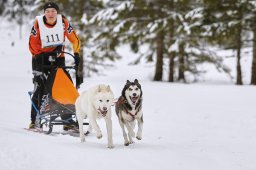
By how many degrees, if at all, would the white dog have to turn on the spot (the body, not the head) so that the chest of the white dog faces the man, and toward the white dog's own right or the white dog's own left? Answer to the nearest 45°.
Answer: approximately 180°

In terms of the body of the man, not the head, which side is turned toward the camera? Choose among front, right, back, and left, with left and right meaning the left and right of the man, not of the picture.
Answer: front

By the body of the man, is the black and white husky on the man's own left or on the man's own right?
on the man's own left

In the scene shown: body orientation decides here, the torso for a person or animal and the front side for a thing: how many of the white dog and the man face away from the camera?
0

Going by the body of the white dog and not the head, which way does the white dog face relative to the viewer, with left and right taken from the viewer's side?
facing the viewer and to the right of the viewer

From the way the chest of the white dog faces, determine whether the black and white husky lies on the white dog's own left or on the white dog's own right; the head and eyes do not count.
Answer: on the white dog's own left

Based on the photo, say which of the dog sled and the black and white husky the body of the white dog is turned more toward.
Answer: the black and white husky

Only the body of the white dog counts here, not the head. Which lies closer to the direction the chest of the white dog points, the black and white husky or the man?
the black and white husky
